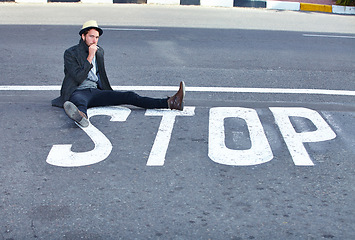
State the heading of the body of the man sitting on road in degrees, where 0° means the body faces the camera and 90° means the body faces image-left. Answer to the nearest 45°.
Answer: approximately 315°

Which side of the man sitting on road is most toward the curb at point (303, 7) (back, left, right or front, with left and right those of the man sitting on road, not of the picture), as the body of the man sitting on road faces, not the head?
left
